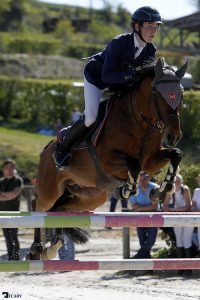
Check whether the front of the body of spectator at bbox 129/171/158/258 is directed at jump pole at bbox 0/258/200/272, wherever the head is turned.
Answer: yes

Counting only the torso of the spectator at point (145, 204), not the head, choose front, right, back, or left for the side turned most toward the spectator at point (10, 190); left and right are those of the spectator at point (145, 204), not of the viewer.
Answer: right

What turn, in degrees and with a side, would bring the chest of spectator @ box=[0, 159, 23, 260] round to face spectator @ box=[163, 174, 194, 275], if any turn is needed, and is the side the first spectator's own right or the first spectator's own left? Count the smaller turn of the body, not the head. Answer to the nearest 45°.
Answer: approximately 45° to the first spectator's own left

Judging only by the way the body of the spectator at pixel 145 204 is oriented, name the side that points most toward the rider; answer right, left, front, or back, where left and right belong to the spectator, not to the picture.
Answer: front

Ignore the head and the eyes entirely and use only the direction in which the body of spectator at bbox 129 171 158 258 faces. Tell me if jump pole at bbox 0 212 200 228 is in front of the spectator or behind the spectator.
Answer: in front

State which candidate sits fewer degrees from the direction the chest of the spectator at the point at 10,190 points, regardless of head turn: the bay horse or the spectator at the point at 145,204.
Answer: the bay horse

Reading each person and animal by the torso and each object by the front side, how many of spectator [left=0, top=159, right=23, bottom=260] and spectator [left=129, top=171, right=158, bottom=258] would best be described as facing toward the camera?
2

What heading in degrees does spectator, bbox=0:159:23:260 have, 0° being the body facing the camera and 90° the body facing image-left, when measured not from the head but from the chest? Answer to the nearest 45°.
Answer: approximately 0°

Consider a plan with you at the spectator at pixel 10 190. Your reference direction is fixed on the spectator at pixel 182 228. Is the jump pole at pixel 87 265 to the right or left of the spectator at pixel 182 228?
right

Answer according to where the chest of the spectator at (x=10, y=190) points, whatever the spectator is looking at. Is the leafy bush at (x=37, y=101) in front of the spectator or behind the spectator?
behind

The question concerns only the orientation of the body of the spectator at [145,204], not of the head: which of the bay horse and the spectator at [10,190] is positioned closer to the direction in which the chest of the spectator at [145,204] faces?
the bay horse

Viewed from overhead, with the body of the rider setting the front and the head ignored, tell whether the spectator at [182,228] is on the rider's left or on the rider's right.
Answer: on the rider's left

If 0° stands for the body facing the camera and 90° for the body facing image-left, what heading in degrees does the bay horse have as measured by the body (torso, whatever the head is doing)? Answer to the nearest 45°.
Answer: approximately 315°
